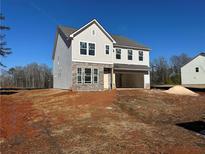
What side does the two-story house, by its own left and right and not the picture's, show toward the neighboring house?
left

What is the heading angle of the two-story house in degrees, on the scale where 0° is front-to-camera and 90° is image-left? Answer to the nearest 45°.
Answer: approximately 315°
